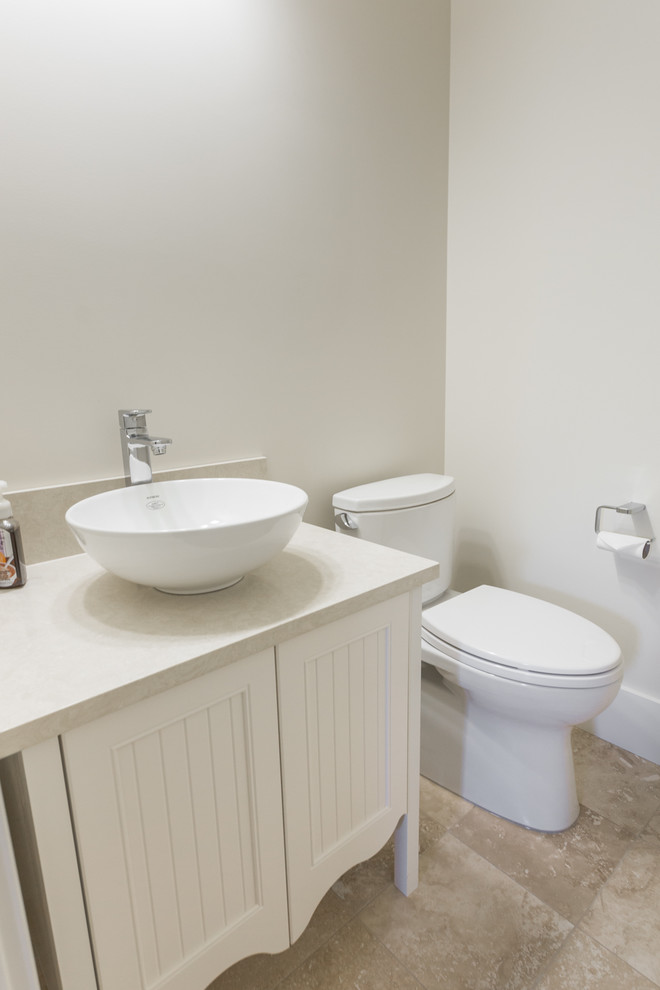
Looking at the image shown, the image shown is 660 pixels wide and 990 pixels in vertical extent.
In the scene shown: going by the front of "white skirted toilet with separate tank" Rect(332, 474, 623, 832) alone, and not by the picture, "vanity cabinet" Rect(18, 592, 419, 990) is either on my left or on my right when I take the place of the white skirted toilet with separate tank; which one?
on my right

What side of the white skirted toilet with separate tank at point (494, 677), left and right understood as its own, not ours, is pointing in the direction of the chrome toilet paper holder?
left

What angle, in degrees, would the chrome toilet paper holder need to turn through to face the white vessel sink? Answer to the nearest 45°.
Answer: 0° — it already faces it

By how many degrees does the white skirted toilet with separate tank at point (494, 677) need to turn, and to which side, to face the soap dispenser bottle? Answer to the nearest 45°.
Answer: approximately 90° to its right

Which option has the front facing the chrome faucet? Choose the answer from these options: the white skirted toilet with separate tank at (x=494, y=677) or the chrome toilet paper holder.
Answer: the chrome toilet paper holder

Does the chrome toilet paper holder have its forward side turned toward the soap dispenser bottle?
yes

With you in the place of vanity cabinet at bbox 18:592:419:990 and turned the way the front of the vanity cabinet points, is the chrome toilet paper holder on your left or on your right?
on your left

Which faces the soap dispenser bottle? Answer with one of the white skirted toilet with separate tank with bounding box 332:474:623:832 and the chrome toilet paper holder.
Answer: the chrome toilet paper holder

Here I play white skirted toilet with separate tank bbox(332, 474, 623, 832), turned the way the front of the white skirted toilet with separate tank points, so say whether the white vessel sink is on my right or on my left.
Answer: on my right
